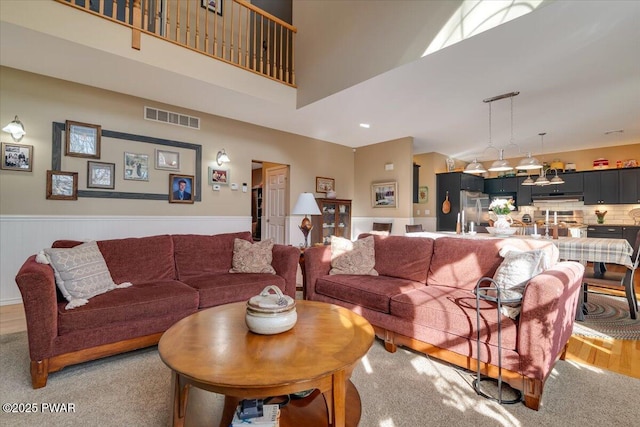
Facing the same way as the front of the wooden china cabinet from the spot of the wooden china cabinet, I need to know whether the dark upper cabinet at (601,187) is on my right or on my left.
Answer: on my left

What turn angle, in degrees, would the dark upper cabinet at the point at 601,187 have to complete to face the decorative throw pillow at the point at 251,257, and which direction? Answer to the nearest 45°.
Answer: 0° — it already faces it

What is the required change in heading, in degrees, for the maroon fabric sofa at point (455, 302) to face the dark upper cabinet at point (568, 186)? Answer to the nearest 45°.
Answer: approximately 180°

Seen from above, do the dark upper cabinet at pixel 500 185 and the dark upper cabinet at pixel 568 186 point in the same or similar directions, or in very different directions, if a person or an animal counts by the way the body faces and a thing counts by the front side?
same or similar directions

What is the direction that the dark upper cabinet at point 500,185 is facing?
toward the camera

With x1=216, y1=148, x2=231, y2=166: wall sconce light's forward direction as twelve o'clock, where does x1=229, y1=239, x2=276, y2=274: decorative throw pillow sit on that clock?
The decorative throw pillow is roughly at 1 o'clock from the wall sconce light.

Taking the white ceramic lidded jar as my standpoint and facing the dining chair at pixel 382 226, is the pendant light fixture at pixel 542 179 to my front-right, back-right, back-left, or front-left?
front-right

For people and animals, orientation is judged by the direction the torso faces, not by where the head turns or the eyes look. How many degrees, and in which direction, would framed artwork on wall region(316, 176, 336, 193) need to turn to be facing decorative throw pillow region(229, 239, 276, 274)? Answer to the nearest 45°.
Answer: approximately 45° to its right

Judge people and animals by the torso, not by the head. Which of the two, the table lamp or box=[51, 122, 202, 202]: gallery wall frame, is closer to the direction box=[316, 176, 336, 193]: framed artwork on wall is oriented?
the table lamp

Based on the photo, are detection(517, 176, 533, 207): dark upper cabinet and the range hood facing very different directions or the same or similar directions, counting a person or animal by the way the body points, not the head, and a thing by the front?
same or similar directions

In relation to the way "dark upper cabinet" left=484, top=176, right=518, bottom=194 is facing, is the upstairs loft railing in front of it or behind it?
in front

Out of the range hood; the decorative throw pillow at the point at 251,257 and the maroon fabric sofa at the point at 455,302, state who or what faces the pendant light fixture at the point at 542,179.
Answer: the range hood

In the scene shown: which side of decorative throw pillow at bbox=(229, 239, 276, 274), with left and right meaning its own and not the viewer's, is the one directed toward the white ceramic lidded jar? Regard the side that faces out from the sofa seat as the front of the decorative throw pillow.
front

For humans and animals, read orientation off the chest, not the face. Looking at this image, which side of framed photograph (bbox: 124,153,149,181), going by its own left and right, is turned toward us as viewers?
front

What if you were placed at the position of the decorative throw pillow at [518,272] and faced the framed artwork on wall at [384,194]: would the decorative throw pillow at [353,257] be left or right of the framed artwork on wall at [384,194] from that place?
left
